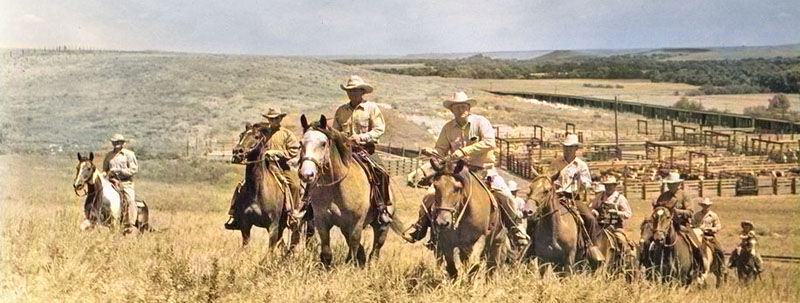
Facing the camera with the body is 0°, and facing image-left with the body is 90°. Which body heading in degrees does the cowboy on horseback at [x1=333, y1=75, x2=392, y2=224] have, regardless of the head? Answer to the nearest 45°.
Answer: approximately 45°

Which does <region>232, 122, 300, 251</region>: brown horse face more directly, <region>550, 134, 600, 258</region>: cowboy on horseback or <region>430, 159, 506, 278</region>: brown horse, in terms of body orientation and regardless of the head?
the brown horse

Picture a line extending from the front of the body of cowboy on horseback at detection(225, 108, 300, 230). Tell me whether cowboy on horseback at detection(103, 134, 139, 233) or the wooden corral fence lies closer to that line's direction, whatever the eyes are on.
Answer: the cowboy on horseback

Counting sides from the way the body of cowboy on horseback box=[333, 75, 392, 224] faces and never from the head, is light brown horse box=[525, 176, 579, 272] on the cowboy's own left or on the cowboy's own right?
on the cowboy's own left

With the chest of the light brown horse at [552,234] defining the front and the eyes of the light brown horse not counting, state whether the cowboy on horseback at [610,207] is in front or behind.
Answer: behind

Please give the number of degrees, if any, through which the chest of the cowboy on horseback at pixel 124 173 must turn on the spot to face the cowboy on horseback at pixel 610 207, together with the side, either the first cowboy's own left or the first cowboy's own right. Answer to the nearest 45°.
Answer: approximately 90° to the first cowboy's own left

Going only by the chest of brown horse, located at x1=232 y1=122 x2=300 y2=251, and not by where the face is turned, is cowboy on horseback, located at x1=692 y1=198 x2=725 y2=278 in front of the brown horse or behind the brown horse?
behind

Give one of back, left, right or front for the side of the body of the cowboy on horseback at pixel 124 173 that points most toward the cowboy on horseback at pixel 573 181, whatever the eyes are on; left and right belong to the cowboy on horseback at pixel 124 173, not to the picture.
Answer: left

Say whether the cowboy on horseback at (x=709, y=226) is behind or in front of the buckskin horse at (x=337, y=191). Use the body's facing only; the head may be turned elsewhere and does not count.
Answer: behind

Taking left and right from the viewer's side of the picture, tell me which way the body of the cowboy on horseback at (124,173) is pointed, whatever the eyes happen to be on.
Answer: facing the viewer and to the left of the viewer

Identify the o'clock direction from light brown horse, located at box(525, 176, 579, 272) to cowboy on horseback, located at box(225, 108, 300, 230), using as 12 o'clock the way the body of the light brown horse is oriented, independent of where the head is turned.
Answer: The cowboy on horseback is roughly at 2 o'clock from the light brown horse.

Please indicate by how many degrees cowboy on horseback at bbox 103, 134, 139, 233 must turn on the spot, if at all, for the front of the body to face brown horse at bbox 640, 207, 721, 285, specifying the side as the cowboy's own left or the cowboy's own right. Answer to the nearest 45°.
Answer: approximately 90° to the cowboy's own left
